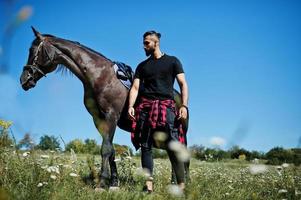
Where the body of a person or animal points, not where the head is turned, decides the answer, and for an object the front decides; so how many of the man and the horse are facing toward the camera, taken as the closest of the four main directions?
1

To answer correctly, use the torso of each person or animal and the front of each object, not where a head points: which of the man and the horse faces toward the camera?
the man

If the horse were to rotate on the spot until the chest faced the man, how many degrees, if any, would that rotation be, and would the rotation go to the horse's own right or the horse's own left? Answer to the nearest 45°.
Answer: approximately 135° to the horse's own left

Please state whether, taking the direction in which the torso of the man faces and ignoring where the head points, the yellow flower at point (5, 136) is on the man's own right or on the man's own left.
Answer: on the man's own right

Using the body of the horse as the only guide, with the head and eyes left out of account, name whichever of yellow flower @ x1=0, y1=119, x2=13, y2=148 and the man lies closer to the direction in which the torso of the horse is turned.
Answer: the yellow flower

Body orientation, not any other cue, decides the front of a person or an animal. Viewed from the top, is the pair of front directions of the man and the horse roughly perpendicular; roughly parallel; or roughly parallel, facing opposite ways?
roughly perpendicular

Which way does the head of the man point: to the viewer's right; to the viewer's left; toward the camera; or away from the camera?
to the viewer's left

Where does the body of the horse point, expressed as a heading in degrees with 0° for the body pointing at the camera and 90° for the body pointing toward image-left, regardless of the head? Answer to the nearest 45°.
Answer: approximately 90°

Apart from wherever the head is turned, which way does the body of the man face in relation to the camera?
toward the camera
